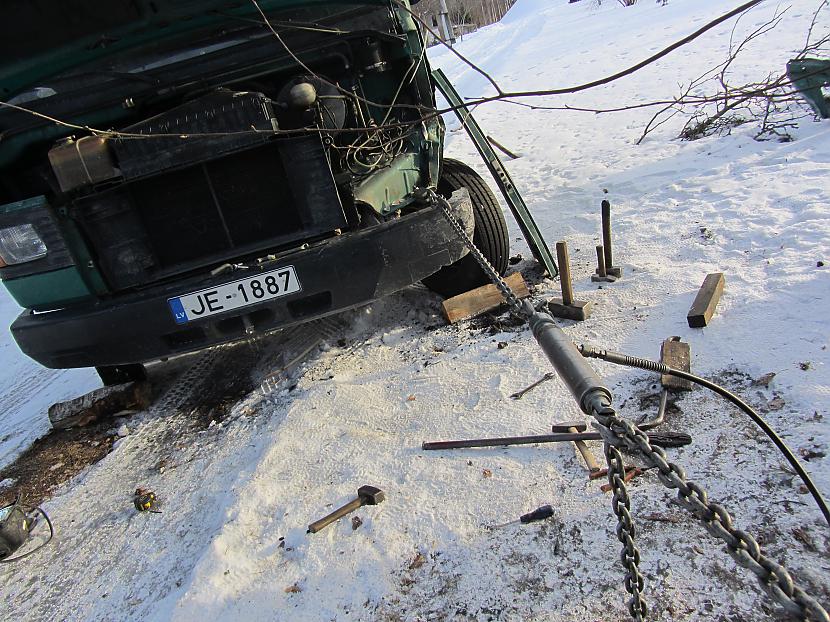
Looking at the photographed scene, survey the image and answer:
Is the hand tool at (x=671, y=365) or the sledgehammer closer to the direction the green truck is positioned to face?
the sledgehammer

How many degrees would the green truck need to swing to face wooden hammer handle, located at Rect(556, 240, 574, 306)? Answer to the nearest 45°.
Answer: approximately 90° to its left

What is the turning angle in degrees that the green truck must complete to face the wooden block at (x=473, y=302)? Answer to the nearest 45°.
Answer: approximately 90° to its left

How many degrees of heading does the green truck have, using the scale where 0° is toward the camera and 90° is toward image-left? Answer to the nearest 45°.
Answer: approximately 0°

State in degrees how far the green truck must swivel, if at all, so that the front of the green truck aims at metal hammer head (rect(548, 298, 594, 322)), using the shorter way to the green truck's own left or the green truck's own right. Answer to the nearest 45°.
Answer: approximately 90° to the green truck's own left

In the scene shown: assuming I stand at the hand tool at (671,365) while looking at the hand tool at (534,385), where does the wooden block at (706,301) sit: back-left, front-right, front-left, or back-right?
back-right

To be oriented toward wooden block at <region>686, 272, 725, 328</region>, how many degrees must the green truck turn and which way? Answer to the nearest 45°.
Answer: approximately 45° to its left

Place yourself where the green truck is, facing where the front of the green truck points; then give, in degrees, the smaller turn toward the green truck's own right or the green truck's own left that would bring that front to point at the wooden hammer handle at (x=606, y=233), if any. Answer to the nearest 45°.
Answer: approximately 90° to the green truck's own left

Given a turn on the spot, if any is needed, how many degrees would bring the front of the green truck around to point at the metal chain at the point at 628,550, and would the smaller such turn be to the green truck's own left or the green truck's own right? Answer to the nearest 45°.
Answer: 0° — it already faces it
